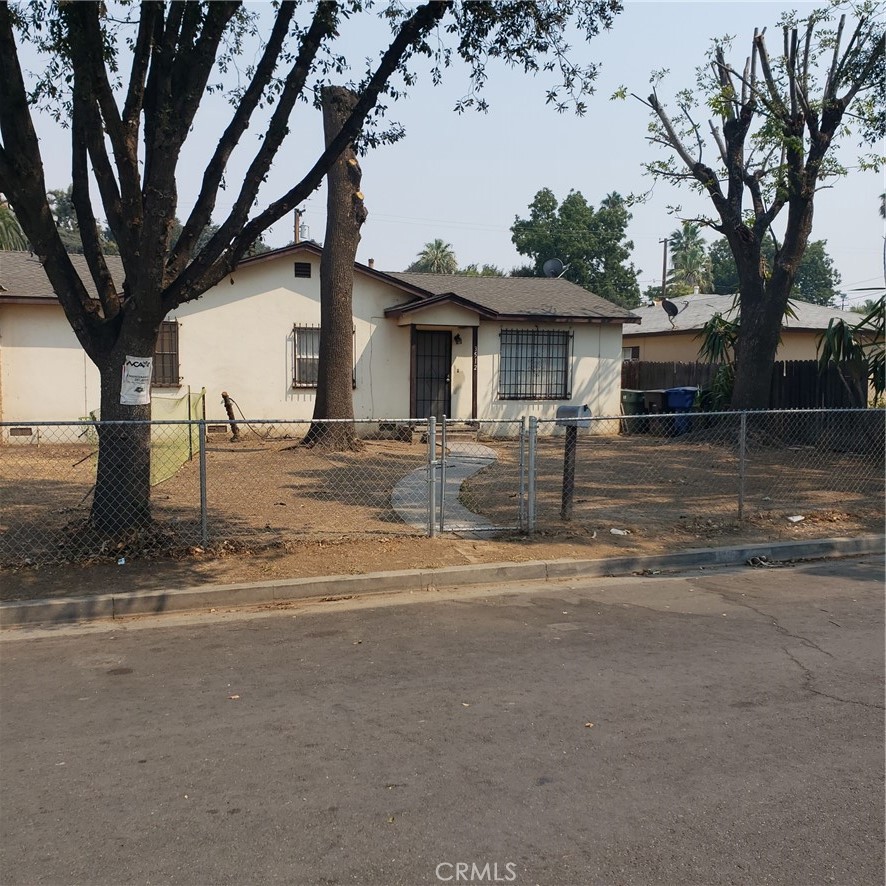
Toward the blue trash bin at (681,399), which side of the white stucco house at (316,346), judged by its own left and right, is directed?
left

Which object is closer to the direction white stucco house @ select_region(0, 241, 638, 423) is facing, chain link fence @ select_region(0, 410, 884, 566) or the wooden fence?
the chain link fence

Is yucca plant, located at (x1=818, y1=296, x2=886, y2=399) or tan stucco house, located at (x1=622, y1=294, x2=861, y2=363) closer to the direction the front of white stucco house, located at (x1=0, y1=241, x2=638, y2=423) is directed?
the yucca plant

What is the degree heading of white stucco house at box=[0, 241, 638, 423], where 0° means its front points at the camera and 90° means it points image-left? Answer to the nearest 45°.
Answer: approximately 0°

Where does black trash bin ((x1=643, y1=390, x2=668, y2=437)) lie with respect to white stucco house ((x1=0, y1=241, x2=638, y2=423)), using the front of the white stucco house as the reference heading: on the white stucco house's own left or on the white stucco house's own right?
on the white stucco house's own left

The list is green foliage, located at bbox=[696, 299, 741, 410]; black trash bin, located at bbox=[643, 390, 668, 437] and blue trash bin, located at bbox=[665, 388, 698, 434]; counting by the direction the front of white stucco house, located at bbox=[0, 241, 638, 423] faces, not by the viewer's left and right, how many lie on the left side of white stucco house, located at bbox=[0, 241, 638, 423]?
3

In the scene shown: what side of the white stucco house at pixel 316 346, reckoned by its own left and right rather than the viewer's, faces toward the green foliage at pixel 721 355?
left

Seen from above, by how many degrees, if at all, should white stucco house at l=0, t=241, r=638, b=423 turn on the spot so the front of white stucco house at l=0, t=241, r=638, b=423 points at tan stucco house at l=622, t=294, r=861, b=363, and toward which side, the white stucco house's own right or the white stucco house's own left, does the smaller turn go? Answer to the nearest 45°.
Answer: approximately 135° to the white stucco house's own left

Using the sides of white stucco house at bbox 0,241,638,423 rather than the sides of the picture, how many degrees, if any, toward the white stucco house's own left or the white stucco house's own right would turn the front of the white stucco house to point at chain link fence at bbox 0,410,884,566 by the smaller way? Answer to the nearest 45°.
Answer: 0° — it already faces it
